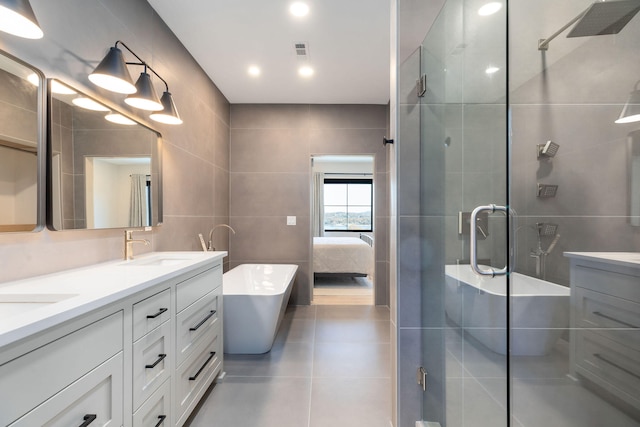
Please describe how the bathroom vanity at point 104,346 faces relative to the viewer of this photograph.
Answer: facing the viewer and to the right of the viewer

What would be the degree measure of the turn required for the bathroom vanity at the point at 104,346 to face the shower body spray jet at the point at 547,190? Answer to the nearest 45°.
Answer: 0° — it already faces it

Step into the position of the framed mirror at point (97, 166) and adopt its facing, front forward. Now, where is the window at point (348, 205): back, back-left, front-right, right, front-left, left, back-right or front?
left

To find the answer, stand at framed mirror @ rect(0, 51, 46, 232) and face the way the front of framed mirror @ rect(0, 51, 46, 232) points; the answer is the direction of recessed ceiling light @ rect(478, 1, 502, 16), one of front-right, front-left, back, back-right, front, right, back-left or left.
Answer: front

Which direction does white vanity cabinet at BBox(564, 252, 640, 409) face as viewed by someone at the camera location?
facing the viewer and to the left of the viewer

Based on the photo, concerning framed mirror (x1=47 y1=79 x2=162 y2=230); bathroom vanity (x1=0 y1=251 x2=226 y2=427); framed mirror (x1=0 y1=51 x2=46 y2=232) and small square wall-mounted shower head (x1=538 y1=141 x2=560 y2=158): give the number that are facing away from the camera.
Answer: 0

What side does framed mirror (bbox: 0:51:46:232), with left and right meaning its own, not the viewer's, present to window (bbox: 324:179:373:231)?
left

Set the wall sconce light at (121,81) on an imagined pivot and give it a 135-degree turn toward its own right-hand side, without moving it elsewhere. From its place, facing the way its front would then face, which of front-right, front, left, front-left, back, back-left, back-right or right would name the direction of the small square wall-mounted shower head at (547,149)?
back-left

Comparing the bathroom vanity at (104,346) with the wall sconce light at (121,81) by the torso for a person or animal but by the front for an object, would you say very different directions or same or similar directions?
same or similar directions
